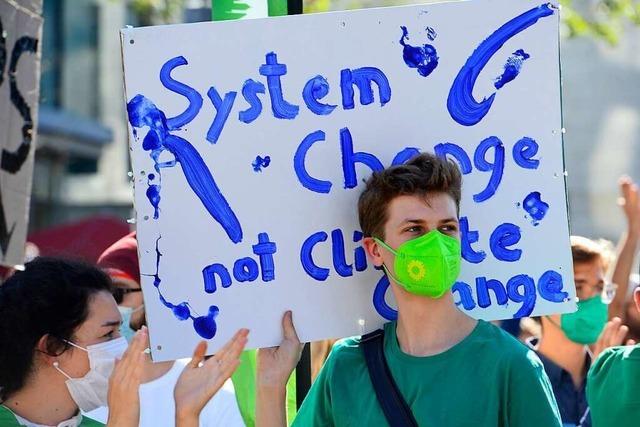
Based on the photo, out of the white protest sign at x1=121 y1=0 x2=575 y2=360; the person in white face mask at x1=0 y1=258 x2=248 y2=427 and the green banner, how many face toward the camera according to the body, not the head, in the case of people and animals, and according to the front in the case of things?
2

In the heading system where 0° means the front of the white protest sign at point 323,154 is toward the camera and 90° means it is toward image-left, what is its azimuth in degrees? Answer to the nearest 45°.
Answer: approximately 0°

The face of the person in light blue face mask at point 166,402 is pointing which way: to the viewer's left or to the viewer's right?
to the viewer's right

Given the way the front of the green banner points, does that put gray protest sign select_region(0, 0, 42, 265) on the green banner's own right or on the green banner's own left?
on the green banner's own right

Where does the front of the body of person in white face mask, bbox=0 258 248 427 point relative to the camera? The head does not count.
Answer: to the viewer's right

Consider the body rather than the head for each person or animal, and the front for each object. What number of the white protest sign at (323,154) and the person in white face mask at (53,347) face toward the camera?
1

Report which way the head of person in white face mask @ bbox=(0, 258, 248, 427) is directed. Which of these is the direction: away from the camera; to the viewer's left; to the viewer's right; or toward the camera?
to the viewer's right

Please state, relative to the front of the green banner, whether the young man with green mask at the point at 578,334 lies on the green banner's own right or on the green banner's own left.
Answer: on the green banner's own left
